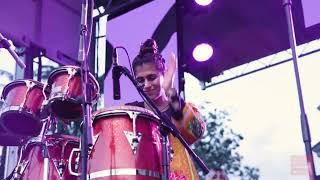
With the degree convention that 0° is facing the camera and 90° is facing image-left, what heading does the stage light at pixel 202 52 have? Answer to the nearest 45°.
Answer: approximately 0°

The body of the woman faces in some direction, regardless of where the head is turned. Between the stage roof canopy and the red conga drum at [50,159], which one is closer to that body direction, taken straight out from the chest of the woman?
the red conga drum

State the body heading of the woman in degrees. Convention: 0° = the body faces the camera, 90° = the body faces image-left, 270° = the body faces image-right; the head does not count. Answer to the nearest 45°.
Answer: approximately 45°

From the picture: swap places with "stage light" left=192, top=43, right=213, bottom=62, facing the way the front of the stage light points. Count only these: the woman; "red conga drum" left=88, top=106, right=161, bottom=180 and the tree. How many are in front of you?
2

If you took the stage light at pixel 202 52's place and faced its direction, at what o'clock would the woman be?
The woman is roughly at 12 o'clock from the stage light.

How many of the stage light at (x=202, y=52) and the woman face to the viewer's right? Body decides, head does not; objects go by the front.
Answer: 0

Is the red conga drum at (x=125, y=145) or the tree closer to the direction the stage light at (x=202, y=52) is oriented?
the red conga drum

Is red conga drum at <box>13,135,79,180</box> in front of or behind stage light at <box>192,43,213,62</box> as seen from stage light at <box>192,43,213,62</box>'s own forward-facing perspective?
in front

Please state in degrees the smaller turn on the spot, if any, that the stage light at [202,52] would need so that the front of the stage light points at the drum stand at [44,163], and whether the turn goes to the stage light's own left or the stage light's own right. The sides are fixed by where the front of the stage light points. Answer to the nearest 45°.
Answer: approximately 45° to the stage light's own right

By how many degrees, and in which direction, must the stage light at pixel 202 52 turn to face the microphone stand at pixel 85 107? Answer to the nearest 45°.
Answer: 0° — it already faces it
